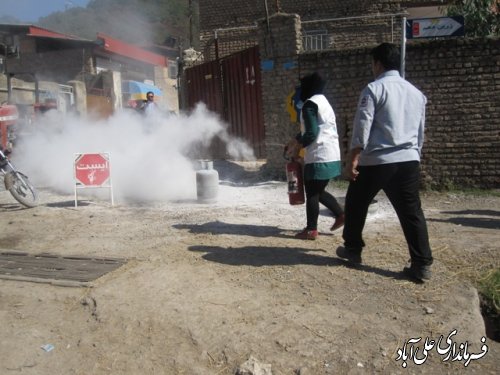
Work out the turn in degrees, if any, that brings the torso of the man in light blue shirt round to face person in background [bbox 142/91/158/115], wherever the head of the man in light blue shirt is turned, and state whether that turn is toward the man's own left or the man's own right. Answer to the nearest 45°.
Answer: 0° — they already face them

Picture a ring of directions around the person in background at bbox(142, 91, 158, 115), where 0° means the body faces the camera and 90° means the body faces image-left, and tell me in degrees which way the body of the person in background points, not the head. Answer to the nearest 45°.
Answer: approximately 0°

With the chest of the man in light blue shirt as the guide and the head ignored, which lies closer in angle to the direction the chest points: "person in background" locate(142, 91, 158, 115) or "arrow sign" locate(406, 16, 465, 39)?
the person in background

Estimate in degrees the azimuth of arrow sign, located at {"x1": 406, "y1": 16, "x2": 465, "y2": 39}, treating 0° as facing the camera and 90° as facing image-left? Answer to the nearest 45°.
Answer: approximately 0°

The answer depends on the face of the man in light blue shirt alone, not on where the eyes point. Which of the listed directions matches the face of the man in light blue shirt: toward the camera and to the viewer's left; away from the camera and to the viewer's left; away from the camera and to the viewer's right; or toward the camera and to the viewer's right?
away from the camera and to the viewer's left

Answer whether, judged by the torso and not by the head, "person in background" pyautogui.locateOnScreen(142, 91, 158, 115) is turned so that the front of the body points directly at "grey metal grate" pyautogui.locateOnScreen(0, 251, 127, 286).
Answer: yes

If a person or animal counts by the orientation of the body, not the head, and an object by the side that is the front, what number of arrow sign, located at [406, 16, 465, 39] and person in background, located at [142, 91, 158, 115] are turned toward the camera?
2

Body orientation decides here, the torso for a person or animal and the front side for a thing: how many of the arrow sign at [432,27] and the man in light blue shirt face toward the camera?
1

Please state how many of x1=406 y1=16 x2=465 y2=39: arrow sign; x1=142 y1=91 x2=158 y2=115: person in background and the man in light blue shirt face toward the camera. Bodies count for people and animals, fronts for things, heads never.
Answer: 2

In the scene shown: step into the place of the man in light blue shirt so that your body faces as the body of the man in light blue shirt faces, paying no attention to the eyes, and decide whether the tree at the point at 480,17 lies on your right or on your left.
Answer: on your right

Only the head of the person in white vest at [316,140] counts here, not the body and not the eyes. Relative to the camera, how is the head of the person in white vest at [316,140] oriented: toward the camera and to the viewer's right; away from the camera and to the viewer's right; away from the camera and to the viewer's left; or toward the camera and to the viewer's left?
away from the camera and to the viewer's left

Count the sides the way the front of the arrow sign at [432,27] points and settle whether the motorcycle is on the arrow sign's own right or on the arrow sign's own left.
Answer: on the arrow sign's own right

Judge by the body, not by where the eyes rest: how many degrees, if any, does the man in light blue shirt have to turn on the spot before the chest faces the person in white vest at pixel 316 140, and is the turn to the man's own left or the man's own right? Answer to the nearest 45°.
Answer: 0° — they already face them
